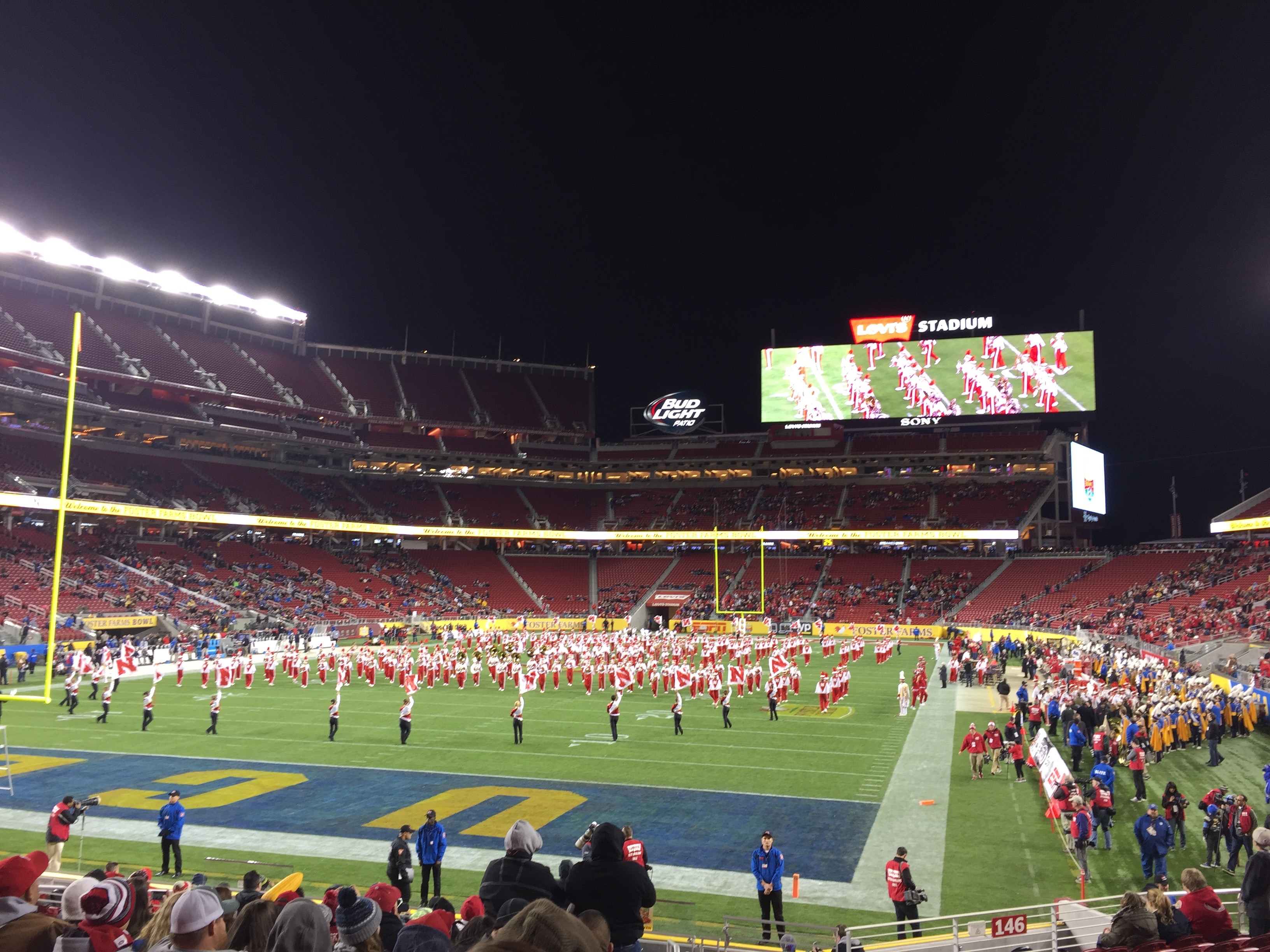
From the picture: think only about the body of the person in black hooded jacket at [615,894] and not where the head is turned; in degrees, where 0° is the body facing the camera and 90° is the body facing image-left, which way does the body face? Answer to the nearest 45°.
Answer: approximately 180°

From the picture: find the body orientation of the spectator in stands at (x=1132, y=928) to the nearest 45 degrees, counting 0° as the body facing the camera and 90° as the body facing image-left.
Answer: approximately 135°

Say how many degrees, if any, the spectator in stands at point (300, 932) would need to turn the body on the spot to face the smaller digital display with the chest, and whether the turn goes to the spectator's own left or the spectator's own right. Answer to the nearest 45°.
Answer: approximately 45° to the spectator's own right

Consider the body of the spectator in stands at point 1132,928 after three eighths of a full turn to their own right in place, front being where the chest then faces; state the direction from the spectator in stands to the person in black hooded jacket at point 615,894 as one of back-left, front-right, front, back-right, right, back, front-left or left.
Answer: back-right

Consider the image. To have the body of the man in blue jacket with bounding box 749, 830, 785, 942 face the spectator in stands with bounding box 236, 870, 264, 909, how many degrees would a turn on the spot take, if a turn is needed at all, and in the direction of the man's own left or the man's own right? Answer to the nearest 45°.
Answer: approximately 45° to the man's own right

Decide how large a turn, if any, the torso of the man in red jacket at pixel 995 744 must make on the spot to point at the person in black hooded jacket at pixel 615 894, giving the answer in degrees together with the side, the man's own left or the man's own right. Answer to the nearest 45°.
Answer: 0° — they already face them

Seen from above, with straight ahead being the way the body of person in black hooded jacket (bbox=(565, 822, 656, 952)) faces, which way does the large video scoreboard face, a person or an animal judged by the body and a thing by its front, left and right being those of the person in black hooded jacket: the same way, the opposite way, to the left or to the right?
the opposite way

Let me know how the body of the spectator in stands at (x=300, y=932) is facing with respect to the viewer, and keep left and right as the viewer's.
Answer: facing away from the viewer

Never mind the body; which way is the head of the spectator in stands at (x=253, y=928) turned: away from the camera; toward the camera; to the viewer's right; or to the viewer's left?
away from the camera

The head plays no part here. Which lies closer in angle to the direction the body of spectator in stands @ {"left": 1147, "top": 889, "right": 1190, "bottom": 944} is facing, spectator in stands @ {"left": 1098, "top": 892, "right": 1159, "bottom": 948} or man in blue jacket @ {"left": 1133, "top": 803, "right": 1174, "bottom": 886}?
the man in blue jacket

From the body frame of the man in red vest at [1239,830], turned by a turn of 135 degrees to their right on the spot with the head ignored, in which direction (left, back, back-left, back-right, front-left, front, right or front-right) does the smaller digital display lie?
front
